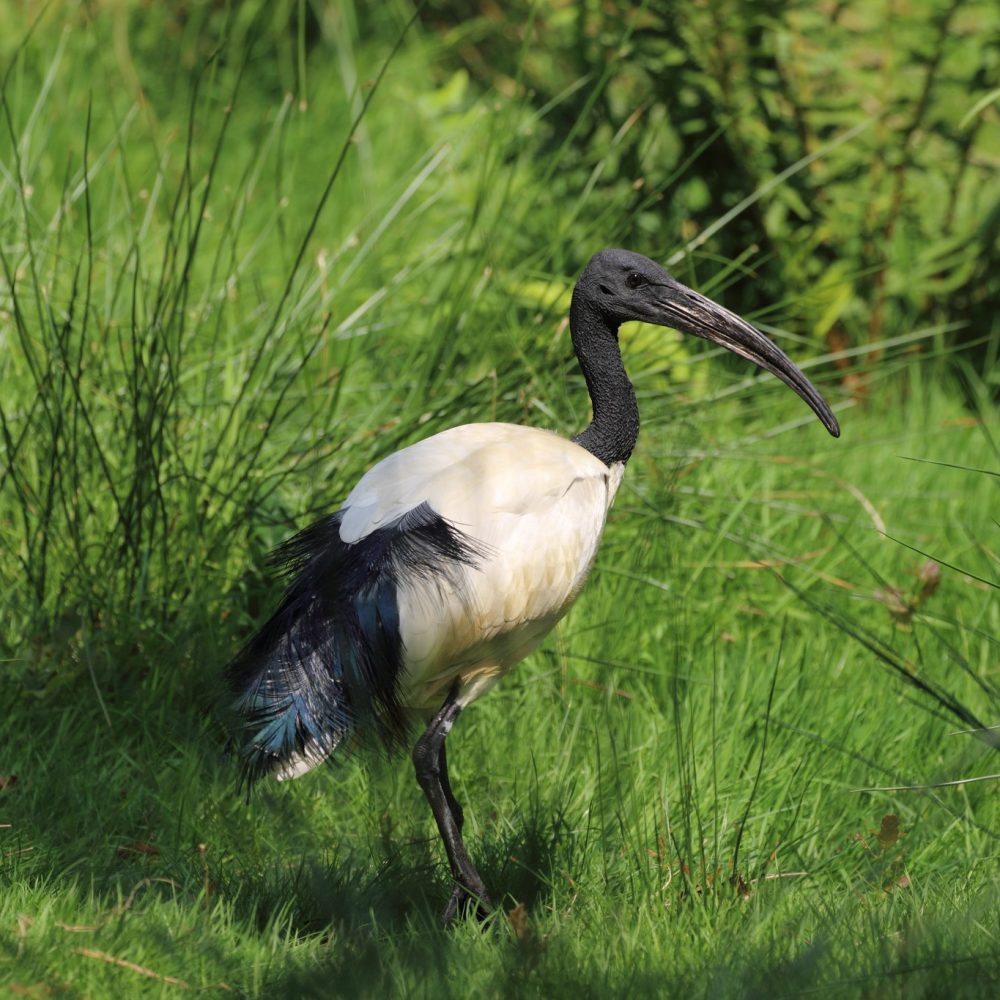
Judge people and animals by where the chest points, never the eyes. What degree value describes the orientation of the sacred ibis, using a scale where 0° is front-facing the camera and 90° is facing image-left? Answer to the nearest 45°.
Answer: approximately 270°
